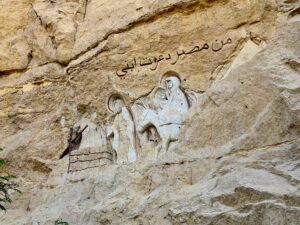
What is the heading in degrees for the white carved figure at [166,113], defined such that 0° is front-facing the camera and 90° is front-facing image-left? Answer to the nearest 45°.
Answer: approximately 45°

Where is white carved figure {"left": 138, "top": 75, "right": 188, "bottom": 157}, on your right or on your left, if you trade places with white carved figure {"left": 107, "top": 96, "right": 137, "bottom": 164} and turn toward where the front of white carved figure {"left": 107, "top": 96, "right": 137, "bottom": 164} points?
on your left

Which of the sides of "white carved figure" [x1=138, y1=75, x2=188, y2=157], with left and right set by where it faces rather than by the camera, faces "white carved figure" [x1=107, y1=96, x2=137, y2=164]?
right

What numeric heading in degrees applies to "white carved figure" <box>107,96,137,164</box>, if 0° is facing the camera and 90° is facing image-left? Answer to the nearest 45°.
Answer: approximately 45°

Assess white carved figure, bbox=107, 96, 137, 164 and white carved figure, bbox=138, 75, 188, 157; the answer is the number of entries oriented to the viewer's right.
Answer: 0
